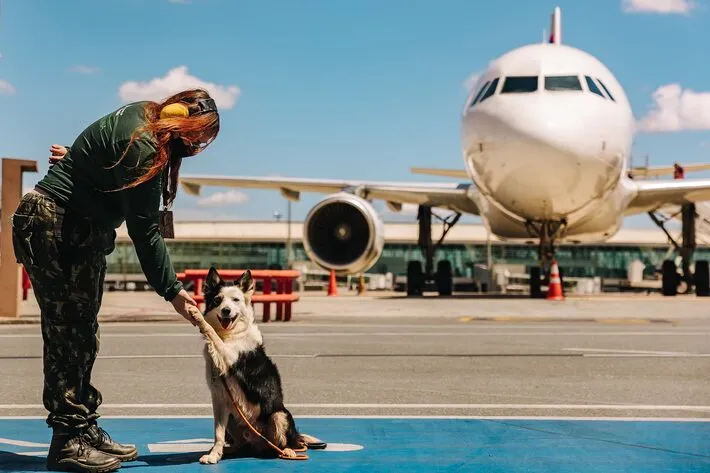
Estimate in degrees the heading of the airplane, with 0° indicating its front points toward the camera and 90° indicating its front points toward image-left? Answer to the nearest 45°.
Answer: approximately 0°

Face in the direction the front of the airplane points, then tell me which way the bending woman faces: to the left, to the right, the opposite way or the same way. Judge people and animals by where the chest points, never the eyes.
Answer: to the left

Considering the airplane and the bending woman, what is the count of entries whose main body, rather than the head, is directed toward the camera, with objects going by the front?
1

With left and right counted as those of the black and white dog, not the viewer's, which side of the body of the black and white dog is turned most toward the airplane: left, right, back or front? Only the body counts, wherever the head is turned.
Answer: back

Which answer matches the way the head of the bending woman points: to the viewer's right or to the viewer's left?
to the viewer's right

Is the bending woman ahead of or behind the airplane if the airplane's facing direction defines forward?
ahead

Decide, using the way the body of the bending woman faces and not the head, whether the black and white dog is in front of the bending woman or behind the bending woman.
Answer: in front

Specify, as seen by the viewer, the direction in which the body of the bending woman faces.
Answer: to the viewer's right

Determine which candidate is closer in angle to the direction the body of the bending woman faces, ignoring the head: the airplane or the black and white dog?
the black and white dog

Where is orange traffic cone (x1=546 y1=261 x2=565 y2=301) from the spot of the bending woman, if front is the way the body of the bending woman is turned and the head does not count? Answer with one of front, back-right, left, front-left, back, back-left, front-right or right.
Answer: front-left

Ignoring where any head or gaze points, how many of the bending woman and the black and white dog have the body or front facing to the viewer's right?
1

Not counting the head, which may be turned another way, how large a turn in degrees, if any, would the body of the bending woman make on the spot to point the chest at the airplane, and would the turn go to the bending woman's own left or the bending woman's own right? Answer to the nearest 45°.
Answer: approximately 45° to the bending woman's own left

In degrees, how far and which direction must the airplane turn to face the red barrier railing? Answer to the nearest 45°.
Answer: approximately 45° to its right
